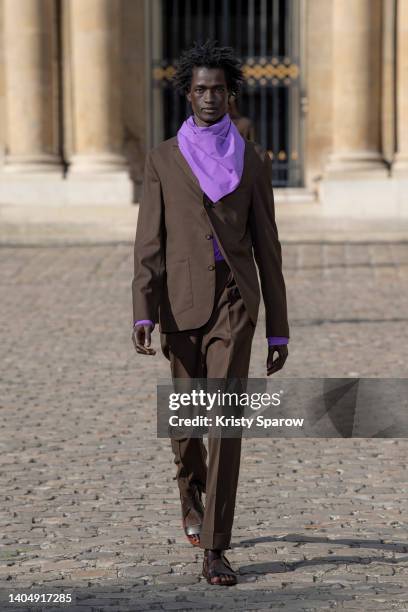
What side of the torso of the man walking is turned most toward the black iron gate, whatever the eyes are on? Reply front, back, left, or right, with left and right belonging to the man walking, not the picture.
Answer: back

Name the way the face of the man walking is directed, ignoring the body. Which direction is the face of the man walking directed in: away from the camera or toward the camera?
toward the camera

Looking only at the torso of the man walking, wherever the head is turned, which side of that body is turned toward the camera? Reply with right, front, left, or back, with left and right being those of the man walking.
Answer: front
